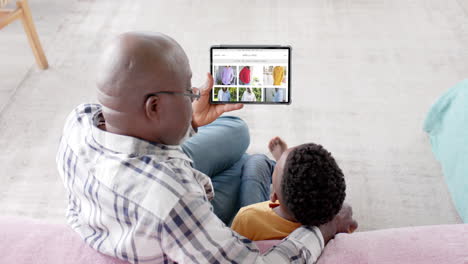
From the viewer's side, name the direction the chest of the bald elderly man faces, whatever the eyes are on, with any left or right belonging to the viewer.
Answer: facing away from the viewer and to the right of the viewer

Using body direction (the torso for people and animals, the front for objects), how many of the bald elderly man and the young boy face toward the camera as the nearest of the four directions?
0

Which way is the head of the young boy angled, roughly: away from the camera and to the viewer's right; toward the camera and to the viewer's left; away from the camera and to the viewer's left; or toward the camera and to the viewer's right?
away from the camera and to the viewer's left

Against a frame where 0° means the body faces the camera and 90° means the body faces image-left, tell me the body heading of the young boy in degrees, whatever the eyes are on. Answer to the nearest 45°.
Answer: approximately 135°
